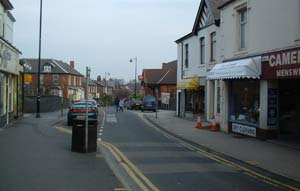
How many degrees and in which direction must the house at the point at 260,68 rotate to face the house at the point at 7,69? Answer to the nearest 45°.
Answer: approximately 45° to its right

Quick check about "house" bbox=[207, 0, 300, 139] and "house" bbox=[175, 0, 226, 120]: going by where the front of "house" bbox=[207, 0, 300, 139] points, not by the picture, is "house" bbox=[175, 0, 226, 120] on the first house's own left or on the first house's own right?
on the first house's own right

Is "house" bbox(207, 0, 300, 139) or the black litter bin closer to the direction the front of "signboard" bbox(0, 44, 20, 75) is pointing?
the house

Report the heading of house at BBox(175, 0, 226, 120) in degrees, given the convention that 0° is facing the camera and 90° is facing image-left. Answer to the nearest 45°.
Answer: approximately 45°

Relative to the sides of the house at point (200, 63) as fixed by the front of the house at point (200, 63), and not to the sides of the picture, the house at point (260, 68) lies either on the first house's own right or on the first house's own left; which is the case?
on the first house's own left

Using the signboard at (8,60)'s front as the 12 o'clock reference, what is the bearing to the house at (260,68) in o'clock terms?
The house is roughly at 12 o'clock from the signboard.

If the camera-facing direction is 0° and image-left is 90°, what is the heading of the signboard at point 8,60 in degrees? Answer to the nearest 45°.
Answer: approximately 315°

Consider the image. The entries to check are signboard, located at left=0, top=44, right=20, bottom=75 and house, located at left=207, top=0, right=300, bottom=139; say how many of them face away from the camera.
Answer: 0

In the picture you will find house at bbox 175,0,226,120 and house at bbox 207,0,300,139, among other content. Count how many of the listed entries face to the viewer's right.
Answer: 0

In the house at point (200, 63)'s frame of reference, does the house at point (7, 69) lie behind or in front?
in front

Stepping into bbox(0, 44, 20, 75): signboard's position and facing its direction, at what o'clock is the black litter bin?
The black litter bin is roughly at 1 o'clock from the signboard.
